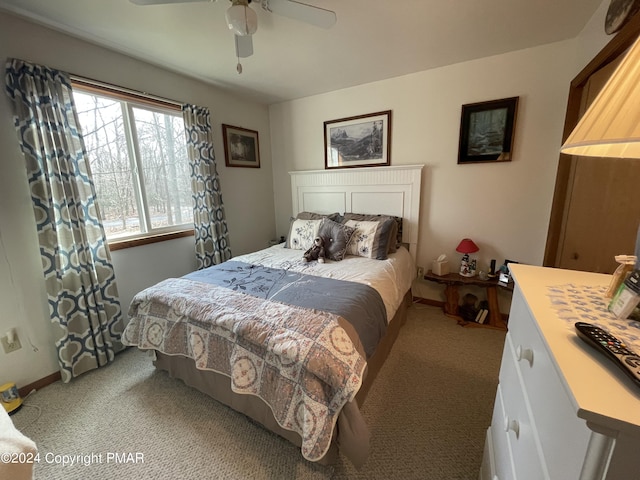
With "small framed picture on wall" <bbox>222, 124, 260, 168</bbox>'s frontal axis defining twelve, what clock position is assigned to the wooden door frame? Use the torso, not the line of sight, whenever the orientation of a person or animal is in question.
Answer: The wooden door frame is roughly at 12 o'clock from the small framed picture on wall.

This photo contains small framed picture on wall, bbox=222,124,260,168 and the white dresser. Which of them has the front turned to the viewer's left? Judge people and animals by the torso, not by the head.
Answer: the white dresser

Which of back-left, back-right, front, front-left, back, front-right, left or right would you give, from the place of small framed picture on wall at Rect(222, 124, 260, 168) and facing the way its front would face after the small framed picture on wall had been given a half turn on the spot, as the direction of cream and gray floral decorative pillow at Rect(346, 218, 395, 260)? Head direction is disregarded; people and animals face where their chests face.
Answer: back

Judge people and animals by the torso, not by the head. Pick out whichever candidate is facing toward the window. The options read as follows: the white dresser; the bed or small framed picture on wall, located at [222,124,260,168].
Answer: the white dresser

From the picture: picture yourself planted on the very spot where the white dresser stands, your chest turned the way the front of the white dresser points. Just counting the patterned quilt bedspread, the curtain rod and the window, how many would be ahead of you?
3

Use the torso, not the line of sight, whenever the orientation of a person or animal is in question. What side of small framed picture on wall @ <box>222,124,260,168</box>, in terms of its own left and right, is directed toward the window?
right

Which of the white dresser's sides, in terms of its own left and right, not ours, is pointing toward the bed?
front

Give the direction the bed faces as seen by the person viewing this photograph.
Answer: facing the viewer and to the left of the viewer

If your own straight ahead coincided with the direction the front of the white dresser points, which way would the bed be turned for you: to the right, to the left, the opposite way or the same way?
to the left

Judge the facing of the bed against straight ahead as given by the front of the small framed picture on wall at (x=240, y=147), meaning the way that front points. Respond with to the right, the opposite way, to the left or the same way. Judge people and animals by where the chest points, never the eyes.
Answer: to the right

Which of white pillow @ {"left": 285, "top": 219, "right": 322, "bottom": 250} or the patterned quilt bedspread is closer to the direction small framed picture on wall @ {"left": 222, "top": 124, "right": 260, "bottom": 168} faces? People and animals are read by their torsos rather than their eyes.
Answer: the white pillow

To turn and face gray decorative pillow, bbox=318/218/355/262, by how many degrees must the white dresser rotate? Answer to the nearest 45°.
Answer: approximately 45° to its right

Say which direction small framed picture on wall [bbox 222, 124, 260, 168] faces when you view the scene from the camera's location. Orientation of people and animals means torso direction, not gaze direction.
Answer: facing the viewer and to the right of the viewer

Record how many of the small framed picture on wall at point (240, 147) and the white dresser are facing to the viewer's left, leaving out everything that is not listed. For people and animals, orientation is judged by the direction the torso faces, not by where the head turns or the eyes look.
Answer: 1

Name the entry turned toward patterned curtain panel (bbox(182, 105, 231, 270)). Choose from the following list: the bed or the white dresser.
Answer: the white dresser

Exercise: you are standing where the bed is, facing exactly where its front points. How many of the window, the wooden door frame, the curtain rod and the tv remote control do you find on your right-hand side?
2

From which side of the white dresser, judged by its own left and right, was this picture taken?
left

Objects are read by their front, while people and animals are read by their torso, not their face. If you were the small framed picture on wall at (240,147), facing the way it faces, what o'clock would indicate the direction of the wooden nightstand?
The wooden nightstand is roughly at 12 o'clock from the small framed picture on wall.

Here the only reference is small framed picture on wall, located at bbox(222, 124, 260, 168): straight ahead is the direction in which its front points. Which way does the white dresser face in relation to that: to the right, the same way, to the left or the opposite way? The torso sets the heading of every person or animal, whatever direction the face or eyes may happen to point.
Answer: the opposite way

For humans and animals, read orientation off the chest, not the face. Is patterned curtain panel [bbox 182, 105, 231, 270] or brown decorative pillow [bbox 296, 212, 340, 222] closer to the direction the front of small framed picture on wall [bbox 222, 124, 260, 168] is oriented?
the brown decorative pillow

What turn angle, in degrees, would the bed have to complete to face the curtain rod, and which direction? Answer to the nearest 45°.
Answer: approximately 90° to its right
